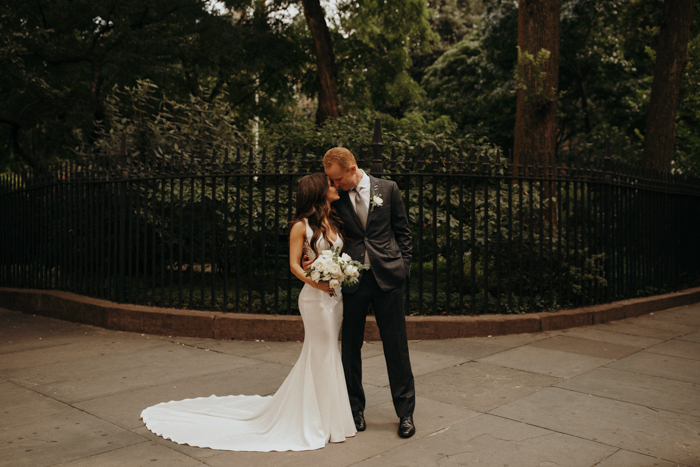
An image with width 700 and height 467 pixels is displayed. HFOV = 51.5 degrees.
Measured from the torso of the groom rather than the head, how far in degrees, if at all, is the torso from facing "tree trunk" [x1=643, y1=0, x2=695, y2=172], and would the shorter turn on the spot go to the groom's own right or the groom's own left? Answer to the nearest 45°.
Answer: approximately 135° to the groom's own left

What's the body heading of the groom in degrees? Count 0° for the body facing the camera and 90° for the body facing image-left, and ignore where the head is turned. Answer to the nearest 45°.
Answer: approximately 0°

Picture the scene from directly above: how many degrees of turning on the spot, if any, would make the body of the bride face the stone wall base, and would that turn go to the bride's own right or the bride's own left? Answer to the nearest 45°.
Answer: approximately 135° to the bride's own left

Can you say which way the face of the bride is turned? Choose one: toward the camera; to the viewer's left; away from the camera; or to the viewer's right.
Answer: to the viewer's right

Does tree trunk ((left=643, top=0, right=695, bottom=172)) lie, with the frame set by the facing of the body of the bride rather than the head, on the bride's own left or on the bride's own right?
on the bride's own left

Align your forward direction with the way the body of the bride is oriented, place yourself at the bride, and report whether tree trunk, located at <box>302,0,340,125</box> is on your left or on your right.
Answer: on your left

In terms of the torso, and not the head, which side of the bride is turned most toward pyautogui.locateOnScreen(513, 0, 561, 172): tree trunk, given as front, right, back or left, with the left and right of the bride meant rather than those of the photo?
left
